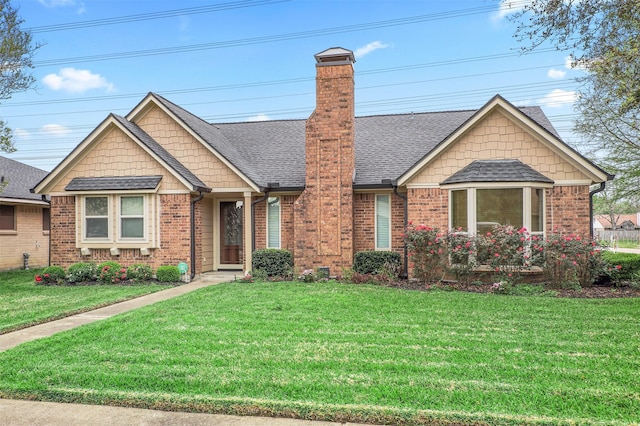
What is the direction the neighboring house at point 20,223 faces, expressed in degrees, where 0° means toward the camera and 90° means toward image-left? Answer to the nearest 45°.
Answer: approximately 0°

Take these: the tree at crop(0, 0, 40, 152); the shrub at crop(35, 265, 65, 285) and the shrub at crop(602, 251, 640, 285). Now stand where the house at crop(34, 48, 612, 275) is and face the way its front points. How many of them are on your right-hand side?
2

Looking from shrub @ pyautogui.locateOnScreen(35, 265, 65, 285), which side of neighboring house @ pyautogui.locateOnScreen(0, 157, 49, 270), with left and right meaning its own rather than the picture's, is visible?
front

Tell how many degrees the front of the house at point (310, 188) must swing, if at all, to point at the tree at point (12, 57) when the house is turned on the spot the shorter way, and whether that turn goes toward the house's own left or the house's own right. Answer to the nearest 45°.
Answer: approximately 90° to the house's own right

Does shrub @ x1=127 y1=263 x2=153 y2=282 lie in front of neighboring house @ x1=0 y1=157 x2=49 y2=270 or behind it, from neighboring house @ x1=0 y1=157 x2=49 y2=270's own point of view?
in front

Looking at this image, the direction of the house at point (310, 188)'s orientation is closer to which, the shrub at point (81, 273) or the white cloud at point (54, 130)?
the shrub

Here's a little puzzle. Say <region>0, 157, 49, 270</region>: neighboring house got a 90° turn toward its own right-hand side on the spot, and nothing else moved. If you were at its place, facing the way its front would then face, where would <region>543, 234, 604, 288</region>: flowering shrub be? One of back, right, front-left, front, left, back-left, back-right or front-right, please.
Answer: back-left

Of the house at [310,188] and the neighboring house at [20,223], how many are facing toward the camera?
2

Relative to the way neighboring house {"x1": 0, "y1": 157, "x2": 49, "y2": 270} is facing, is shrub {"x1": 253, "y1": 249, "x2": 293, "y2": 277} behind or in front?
in front

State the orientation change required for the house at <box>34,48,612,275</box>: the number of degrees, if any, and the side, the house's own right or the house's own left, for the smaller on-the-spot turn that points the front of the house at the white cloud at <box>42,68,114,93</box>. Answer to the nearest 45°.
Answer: approximately 135° to the house's own right

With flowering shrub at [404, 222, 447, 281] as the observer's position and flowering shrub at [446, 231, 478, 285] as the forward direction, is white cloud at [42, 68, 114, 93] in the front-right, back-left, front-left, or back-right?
back-left
